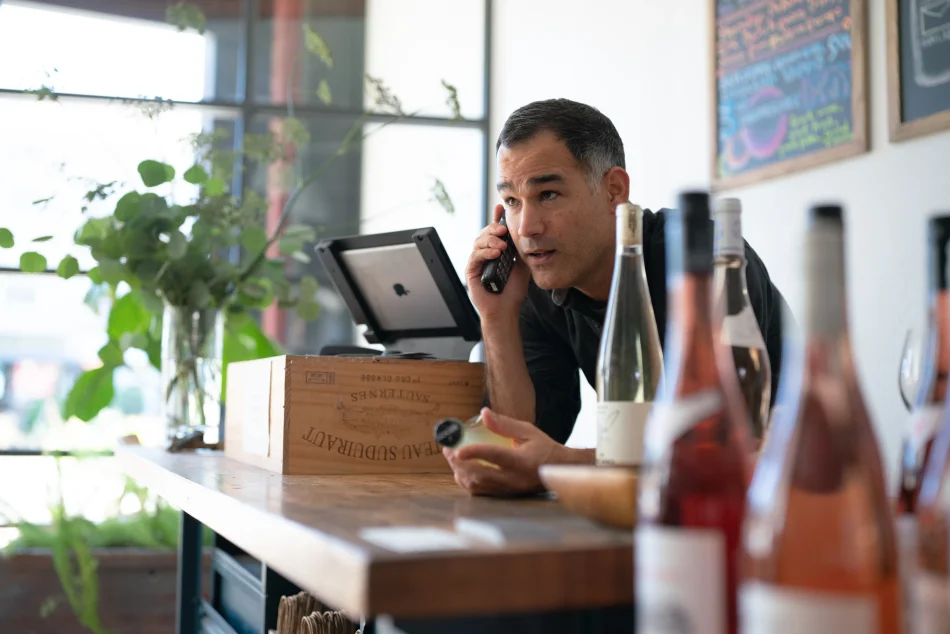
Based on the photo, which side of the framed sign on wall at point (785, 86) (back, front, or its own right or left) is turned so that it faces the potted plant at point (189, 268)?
front

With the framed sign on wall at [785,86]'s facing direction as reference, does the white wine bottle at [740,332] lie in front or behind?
in front

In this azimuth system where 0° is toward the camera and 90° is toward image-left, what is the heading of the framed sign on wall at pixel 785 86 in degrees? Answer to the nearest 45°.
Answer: approximately 45°

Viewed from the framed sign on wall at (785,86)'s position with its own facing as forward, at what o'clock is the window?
The window is roughly at 2 o'clock from the framed sign on wall.

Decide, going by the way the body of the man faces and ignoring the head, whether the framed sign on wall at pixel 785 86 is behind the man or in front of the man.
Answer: behind

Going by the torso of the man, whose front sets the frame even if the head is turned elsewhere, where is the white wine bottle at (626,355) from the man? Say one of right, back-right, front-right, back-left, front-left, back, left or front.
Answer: front-left

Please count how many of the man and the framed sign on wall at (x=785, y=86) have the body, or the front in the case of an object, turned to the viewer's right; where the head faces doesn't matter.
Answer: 0

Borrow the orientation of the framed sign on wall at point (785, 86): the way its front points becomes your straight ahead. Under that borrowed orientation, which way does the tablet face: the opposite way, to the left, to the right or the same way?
the opposite way

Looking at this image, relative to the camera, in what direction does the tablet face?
facing away from the viewer and to the right of the viewer

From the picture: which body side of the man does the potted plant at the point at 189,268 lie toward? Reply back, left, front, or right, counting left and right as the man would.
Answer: right

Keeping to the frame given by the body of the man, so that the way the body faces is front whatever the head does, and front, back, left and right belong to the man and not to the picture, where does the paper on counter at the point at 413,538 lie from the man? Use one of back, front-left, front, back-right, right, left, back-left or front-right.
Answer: front-left

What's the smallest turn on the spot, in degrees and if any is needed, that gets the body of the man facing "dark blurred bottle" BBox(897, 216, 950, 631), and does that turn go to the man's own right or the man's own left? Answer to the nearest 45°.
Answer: approximately 45° to the man's own left
